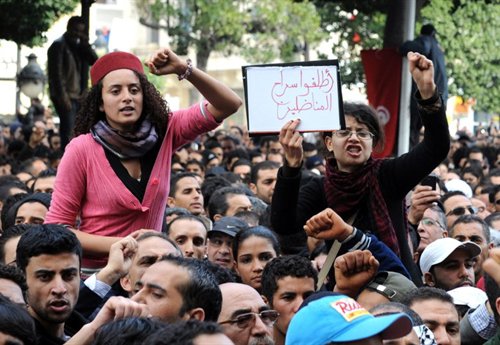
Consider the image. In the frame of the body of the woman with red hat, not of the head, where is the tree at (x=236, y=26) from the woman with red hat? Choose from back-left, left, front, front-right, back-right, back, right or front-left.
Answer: back-left

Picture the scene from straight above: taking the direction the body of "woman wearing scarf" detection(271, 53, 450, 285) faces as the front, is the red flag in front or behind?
behind

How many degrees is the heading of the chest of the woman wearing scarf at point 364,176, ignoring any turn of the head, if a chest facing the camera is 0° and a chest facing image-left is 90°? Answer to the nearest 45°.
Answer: approximately 0°

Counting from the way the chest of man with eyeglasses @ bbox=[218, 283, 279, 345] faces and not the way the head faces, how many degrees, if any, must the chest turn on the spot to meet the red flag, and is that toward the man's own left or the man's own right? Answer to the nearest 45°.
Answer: approximately 135° to the man's own left

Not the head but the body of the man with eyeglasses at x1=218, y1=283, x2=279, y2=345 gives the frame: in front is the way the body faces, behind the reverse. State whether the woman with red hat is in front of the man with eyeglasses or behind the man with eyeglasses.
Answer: behind

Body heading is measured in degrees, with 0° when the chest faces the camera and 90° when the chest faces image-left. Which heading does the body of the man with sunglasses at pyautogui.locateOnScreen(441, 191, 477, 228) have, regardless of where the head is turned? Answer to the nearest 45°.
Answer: approximately 315°

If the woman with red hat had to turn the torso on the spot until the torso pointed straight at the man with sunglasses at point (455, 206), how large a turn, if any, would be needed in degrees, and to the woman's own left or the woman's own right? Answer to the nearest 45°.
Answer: approximately 90° to the woman's own left

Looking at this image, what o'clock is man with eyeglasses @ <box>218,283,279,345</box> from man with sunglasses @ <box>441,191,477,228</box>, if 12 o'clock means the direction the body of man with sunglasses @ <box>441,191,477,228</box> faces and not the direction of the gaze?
man with eyeglasses @ <box>218,283,279,345</box> is roughly at 2 o'clock from man with sunglasses @ <box>441,191,477,228</box>.

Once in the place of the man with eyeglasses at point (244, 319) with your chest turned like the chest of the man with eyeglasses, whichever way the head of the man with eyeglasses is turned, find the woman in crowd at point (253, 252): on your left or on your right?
on your left
